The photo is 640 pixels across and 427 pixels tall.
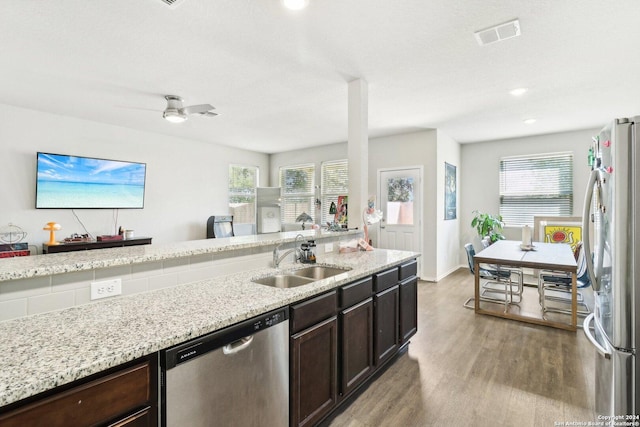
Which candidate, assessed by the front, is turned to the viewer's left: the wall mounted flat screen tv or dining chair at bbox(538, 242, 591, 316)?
the dining chair

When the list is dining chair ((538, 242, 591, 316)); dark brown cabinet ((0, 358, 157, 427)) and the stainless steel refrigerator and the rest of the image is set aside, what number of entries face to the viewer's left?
2

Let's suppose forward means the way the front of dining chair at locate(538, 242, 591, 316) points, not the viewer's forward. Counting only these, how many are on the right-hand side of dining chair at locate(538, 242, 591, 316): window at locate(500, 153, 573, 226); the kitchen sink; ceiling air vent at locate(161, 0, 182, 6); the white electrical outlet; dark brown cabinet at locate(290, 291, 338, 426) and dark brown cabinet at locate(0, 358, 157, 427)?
1

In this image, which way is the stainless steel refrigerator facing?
to the viewer's left

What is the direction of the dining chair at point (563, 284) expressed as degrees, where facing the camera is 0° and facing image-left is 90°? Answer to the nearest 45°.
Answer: approximately 90°

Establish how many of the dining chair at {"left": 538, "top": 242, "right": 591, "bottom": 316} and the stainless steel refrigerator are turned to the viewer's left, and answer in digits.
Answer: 2

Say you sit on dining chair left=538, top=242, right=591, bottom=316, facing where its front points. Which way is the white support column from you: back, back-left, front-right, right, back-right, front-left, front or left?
front-left

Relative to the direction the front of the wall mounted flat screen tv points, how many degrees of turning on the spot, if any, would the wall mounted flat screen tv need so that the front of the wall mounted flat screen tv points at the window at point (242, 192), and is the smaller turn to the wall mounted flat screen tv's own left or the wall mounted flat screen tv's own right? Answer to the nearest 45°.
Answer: approximately 45° to the wall mounted flat screen tv's own left

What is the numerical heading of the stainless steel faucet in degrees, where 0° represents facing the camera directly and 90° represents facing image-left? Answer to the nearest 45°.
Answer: approximately 315°

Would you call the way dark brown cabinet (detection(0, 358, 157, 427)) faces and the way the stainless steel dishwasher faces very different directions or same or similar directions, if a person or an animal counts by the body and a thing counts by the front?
same or similar directions

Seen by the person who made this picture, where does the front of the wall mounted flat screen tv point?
facing the viewer and to the right of the viewer

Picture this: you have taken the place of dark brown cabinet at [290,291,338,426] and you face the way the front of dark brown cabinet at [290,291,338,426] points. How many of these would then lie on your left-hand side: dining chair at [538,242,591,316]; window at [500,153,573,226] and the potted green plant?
3
